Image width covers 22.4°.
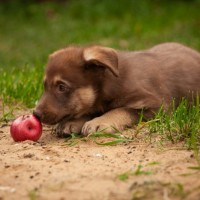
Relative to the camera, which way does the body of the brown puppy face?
to the viewer's left

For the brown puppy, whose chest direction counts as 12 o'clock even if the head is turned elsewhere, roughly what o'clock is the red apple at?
The red apple is roughly at 11 o'clock from the brown puppy.
